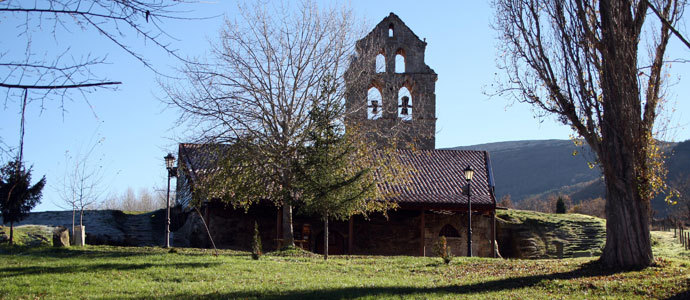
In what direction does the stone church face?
toward the camera

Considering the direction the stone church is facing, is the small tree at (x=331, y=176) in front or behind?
in front
